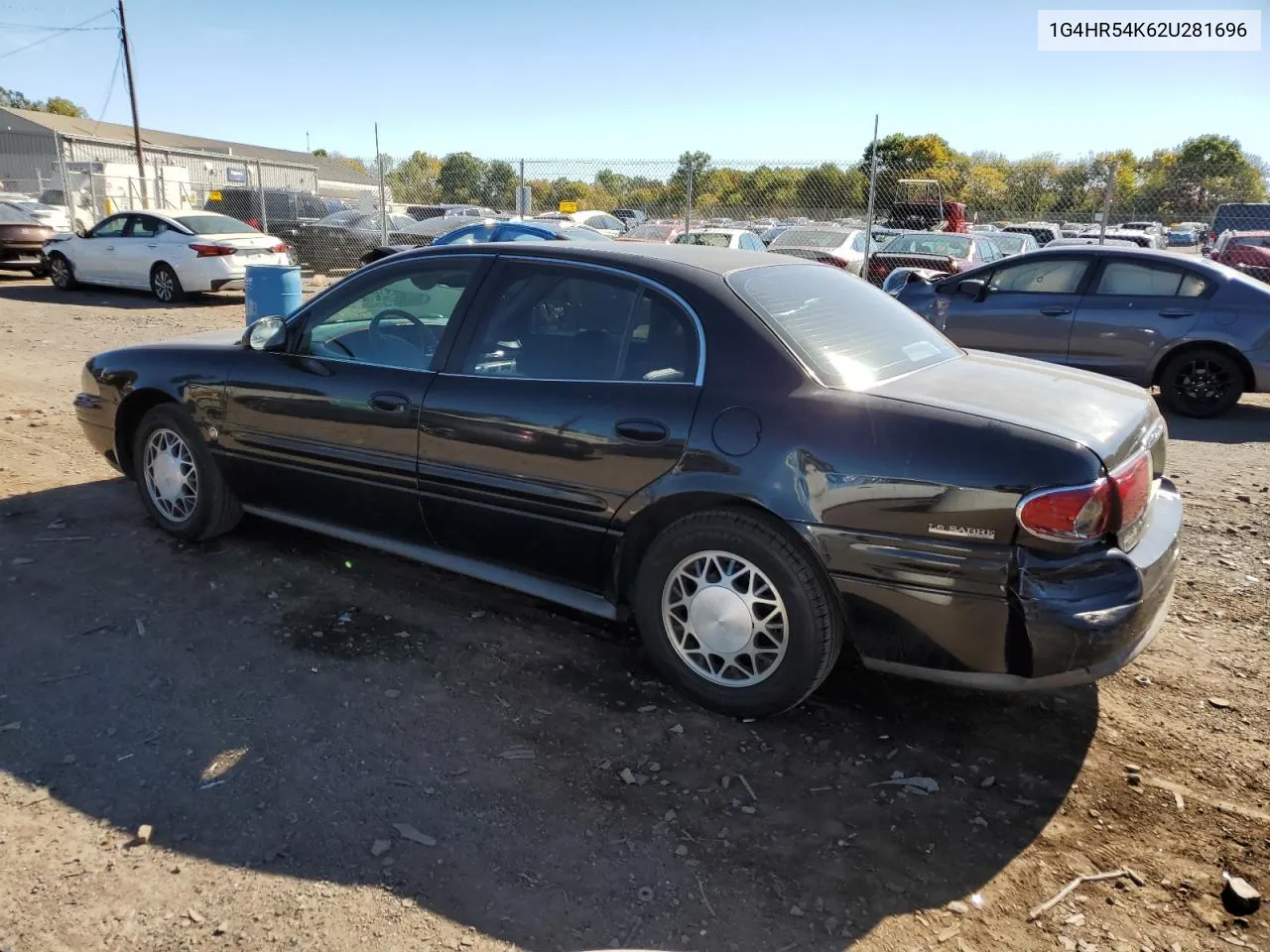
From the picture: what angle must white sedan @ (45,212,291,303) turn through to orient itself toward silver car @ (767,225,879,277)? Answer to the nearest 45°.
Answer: approximately 180°

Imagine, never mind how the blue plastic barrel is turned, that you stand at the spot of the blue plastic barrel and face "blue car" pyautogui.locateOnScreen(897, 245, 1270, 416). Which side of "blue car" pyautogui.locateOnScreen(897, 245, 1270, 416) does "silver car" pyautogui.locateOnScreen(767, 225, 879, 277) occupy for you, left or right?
left

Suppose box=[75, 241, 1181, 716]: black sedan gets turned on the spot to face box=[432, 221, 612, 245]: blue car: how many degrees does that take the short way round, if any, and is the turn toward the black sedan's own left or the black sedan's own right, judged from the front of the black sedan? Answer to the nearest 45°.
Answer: approximately 45° to the black sedan's own right

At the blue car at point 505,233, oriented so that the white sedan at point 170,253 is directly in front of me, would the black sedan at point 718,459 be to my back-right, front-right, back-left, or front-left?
back-left

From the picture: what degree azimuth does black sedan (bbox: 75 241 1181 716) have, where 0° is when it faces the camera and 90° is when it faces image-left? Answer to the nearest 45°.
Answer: approximately 135°

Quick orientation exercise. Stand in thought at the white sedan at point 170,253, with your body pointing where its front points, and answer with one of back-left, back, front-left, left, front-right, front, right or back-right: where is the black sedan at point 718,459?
back-left

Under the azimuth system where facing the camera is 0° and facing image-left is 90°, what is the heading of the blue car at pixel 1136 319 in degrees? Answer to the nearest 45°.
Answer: approximately 90°

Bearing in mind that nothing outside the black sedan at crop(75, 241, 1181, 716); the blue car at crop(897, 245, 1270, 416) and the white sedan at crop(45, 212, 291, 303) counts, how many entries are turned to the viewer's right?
0

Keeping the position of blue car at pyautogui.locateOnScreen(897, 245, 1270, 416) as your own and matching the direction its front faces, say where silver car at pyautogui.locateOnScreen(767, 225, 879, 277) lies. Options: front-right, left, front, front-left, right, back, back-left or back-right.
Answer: front-right

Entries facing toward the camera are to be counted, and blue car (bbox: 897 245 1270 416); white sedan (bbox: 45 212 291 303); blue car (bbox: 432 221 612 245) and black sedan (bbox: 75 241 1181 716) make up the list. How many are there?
0

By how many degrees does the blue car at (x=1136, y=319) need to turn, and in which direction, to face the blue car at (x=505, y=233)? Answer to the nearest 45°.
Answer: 0° — it already faces it

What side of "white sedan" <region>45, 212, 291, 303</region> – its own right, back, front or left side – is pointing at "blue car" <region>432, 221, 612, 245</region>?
back

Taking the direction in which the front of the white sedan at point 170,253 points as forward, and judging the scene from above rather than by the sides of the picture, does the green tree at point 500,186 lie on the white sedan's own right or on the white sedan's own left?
on the white sedan's own right

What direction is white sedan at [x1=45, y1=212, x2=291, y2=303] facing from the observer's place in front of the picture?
facing away from the viewer and to the left of the viewer
